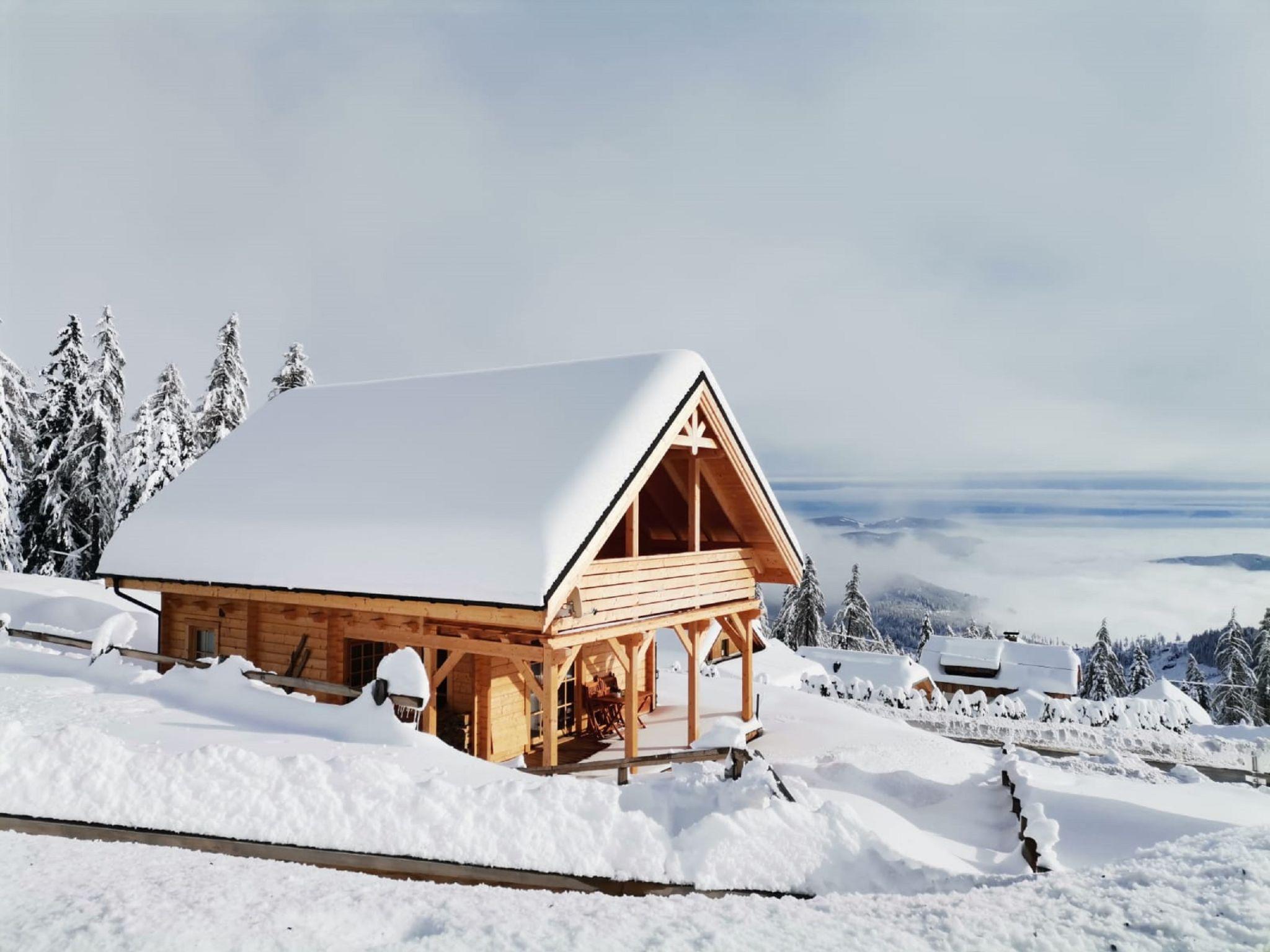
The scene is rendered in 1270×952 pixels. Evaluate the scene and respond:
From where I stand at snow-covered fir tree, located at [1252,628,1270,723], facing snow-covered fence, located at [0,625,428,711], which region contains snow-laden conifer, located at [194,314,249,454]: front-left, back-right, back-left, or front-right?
front-right

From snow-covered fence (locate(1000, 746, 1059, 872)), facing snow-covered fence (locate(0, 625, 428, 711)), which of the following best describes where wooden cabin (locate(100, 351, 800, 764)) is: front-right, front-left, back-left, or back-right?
front-right

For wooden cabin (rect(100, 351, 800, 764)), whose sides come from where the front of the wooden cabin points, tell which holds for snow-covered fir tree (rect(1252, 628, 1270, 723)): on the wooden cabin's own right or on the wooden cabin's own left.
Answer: on the wooden cabin's own left

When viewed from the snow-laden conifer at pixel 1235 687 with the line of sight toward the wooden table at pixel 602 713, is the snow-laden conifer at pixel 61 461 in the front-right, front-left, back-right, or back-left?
front-right

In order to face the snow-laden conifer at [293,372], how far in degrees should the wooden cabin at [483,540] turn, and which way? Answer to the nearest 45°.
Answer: approximately 135° to its left

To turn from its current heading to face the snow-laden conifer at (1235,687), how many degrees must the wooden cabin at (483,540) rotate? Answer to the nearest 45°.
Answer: approximately 90° to its left

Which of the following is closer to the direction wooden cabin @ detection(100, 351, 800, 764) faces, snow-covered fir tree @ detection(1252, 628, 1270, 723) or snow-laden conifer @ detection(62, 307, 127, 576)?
the snow-covered fir tree
